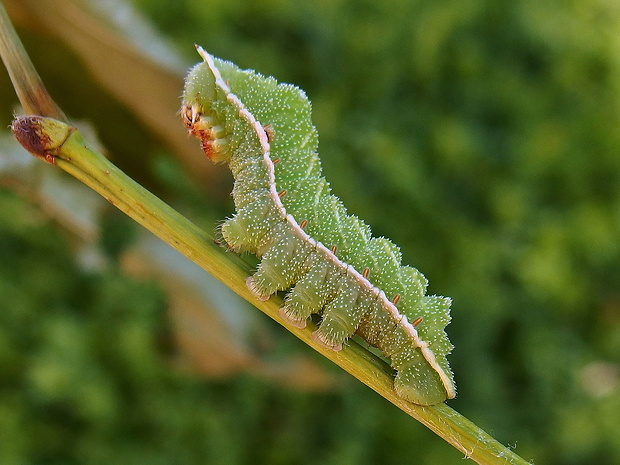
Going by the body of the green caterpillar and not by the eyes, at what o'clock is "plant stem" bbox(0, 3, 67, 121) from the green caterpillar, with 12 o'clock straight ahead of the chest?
The plant stem is roughly at 11 o'clock from the green caterpillar.

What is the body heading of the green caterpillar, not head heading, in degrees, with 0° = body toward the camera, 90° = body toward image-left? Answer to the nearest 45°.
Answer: approximately 90°
